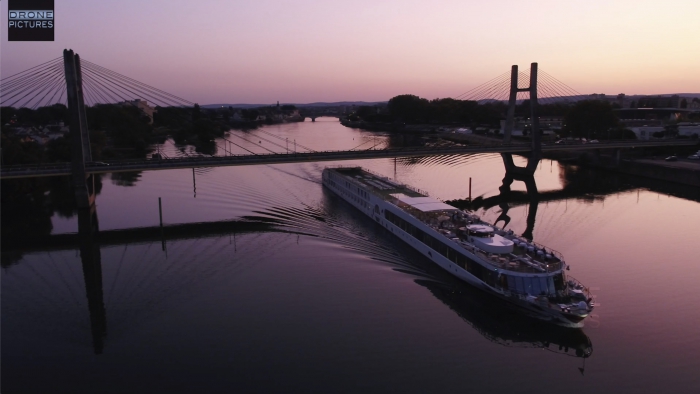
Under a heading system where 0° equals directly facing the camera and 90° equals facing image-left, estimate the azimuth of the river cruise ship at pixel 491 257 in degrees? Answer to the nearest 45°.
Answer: approximately 315°
